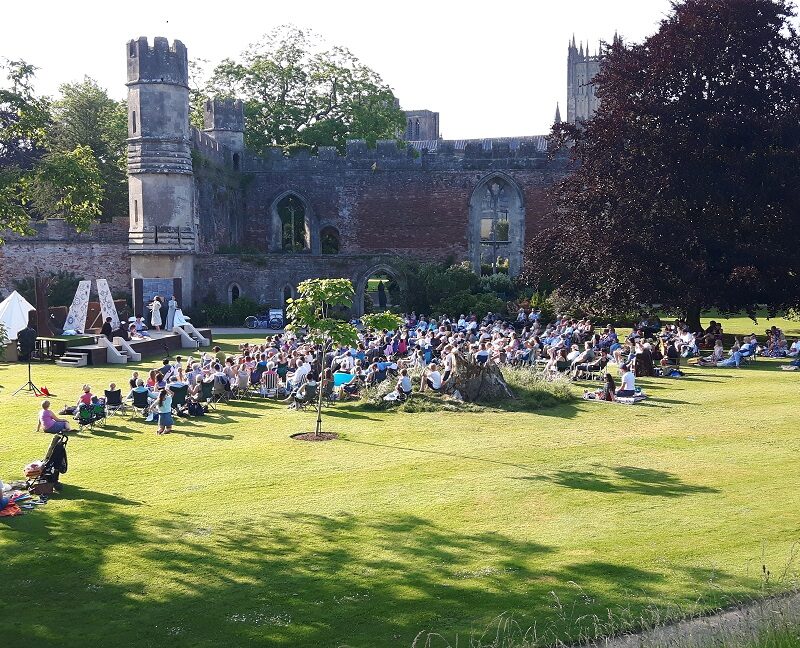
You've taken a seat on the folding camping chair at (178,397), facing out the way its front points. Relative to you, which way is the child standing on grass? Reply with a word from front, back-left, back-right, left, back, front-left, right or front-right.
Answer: back

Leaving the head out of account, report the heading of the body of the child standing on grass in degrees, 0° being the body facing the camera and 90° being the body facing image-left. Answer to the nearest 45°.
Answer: approximately 135°

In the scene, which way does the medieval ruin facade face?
toward the camera

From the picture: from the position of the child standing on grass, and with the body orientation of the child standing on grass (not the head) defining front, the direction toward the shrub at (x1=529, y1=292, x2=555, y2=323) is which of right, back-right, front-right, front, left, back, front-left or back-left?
right

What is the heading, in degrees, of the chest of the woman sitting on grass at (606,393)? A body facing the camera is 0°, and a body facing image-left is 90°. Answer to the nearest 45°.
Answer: approximately 90°

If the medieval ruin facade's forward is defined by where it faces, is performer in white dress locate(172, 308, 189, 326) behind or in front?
in front

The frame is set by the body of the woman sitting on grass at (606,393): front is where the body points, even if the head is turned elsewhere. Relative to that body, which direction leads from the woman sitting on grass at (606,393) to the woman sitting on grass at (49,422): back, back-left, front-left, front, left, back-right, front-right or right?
front-left

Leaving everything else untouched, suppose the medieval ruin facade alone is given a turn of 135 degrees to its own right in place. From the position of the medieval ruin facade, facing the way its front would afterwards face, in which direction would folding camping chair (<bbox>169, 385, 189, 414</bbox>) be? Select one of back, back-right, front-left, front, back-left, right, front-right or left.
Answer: back-left

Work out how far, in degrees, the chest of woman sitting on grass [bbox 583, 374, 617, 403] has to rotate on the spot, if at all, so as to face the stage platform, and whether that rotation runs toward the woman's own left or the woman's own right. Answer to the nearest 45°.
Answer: approximately 45° to the woman's own right

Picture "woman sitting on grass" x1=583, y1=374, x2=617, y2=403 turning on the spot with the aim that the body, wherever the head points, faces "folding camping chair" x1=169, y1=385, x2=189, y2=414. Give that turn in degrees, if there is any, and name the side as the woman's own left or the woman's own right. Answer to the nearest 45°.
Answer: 0° — they already face it

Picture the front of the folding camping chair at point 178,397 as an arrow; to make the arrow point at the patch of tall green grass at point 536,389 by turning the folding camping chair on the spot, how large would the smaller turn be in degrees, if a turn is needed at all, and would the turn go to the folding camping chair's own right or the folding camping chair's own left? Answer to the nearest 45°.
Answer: approximately 90° to the folding camping chair's own right

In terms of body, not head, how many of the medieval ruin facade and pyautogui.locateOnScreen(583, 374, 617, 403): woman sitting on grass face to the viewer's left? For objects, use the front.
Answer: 1

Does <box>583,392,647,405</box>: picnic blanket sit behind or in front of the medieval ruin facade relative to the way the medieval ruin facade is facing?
in front

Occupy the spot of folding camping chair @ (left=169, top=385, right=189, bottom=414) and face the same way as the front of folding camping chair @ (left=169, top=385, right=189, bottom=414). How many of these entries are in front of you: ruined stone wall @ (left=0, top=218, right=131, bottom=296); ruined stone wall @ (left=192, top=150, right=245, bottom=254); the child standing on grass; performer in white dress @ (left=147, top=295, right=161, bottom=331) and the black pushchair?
3

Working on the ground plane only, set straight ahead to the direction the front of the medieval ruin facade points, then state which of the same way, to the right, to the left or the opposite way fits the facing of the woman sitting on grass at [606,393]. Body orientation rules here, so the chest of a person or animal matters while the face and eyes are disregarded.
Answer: to the right

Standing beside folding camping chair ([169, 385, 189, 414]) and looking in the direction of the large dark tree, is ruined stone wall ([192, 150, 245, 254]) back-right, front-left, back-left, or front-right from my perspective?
front-left

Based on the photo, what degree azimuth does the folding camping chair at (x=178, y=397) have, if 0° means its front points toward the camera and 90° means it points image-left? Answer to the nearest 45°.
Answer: approximately 180°

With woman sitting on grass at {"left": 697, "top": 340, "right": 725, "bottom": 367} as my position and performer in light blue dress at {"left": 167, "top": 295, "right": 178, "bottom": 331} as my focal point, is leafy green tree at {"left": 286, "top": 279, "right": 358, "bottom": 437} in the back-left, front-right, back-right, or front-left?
front-left
